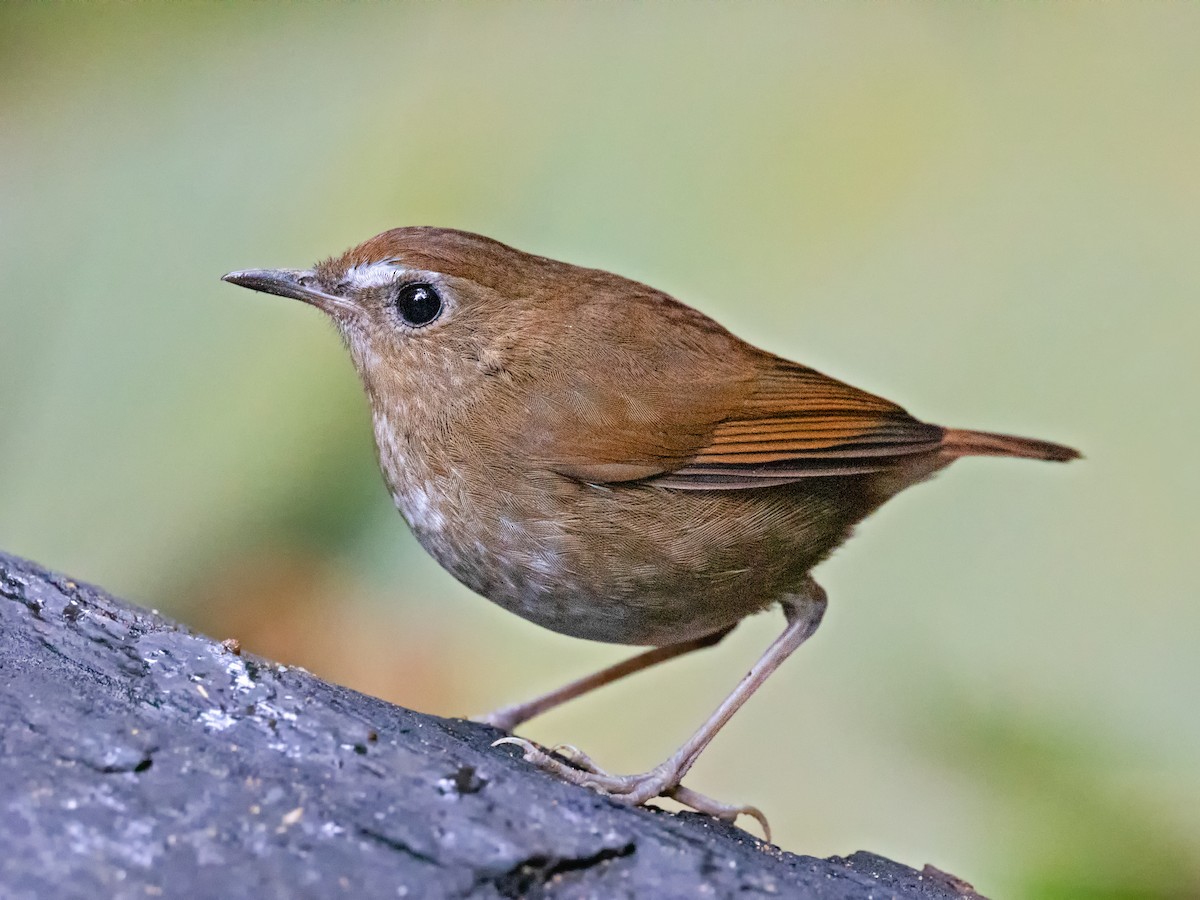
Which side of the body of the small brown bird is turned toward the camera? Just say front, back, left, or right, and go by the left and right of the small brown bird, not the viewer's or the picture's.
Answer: left
